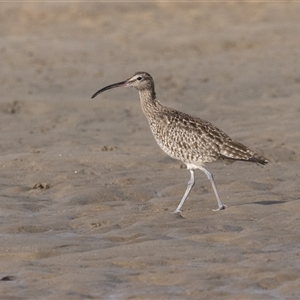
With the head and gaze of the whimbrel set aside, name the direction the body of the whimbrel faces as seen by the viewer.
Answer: to the viewer's left
